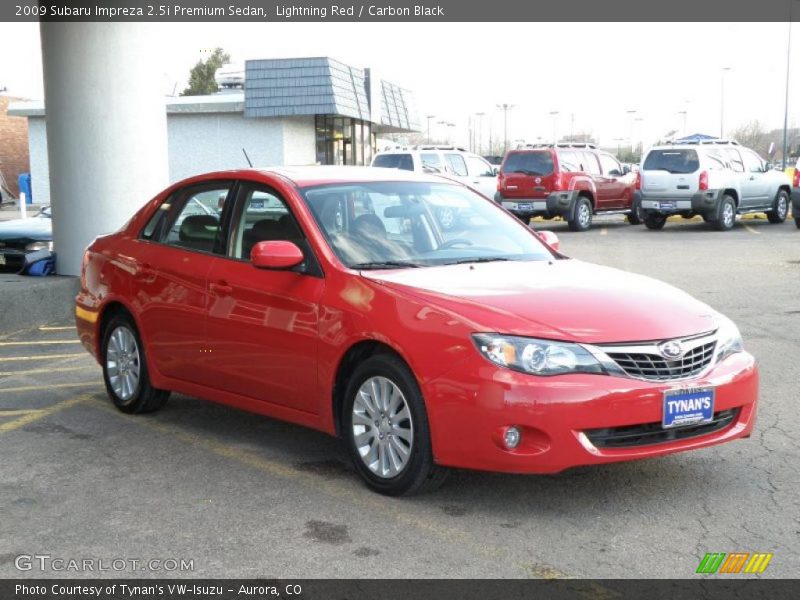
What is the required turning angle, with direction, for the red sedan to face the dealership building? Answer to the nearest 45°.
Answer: approximately 135° to its left

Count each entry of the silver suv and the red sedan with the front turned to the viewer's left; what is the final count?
0

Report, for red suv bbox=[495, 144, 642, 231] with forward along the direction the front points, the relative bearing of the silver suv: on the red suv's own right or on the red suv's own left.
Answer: on the red suv's own right

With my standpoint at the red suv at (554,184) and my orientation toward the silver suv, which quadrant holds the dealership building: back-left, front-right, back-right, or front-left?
back-left

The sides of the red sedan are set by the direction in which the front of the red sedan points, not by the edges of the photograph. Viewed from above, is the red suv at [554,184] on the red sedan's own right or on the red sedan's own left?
on the red sedan's own left

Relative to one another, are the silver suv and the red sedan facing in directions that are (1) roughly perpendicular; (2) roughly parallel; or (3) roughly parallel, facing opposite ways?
roughly perpendicular

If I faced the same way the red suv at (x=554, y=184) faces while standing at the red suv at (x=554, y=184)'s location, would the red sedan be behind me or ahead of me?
behind

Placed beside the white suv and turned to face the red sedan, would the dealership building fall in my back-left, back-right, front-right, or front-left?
back-right

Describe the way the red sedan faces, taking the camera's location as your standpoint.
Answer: facing the viewer and to the right of the viewer

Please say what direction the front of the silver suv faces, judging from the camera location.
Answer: facing away from the viewer and to the right of the viewer

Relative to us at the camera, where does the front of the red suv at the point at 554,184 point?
facing away from the viewer and to the right of the viewer

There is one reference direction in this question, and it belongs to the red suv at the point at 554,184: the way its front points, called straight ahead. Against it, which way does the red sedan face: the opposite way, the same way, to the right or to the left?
to the right

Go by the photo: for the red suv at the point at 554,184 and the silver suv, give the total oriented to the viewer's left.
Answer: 0

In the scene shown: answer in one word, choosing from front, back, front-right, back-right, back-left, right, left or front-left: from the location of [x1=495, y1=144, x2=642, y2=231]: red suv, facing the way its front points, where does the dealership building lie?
left

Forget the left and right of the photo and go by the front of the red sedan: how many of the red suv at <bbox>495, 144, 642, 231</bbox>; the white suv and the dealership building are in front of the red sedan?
0

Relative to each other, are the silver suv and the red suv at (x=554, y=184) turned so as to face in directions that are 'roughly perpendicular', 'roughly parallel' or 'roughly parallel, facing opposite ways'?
roughly parallel
